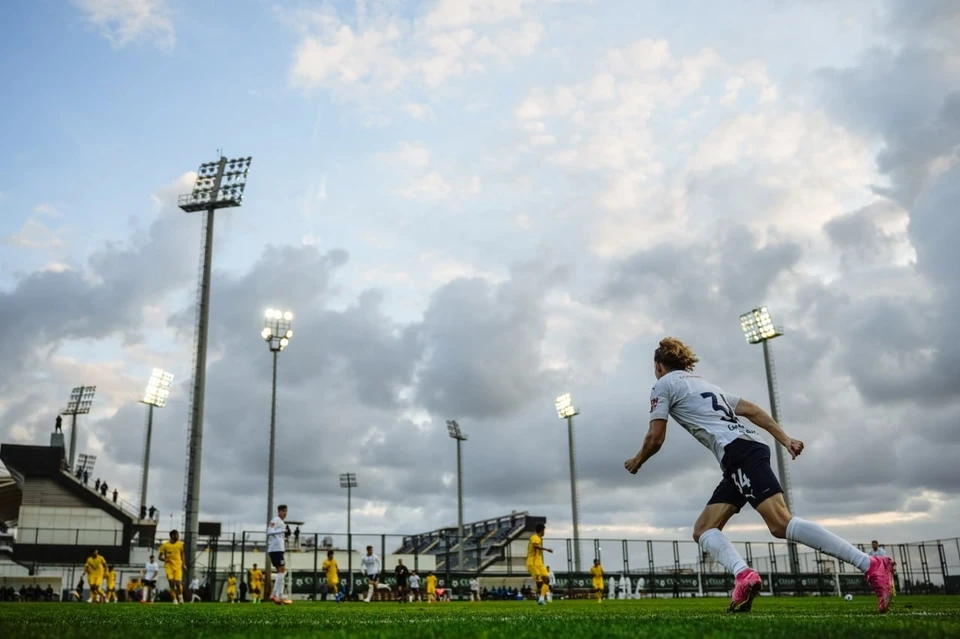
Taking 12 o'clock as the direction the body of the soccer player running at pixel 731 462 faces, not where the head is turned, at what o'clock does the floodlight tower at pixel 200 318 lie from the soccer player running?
The floodlight tower is roughly at 12 o'clock from the soccer player running.

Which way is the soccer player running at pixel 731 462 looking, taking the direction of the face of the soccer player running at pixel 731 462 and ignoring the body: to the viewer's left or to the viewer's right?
to the viewer's left

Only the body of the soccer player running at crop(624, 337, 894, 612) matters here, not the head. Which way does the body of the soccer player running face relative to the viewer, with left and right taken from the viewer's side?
facing away from the viewer and to the left of the viewer

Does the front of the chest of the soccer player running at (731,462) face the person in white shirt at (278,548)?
yes
